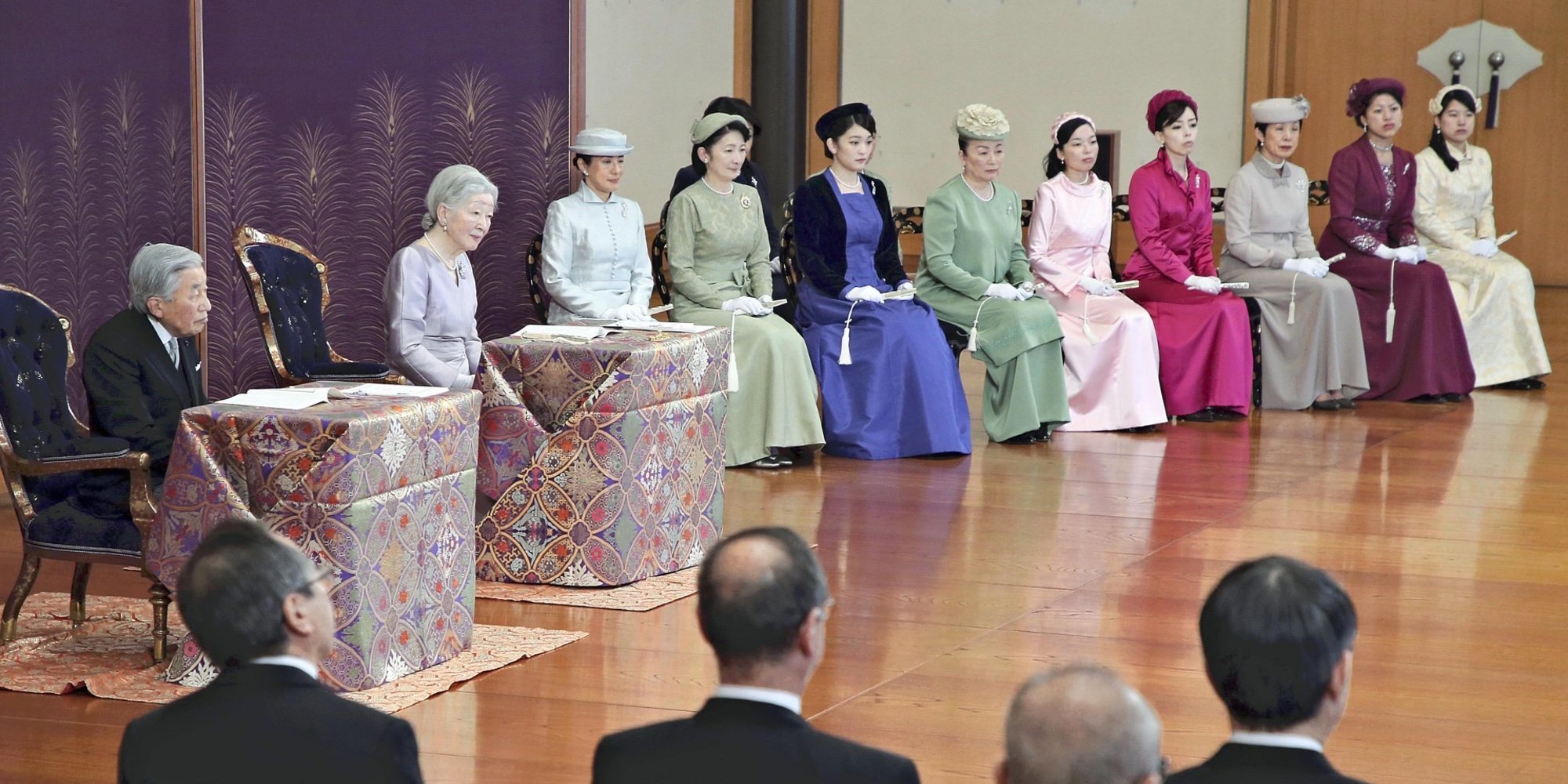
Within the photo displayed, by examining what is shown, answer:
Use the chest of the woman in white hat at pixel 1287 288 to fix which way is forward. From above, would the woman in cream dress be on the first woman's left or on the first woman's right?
on the first woman's left

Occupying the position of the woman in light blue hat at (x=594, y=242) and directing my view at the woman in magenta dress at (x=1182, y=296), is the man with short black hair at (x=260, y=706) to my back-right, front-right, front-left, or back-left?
back-right

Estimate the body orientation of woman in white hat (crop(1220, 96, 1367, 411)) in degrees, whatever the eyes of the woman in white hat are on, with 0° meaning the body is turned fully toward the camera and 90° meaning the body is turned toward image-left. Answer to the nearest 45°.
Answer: approximately 315°

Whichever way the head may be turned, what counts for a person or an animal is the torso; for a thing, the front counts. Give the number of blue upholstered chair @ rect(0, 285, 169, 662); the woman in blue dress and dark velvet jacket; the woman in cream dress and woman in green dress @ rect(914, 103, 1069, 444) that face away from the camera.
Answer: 0

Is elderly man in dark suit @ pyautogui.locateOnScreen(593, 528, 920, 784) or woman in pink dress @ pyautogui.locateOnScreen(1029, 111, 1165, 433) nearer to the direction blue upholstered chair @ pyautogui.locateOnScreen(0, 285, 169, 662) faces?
the elderly man in dark suit

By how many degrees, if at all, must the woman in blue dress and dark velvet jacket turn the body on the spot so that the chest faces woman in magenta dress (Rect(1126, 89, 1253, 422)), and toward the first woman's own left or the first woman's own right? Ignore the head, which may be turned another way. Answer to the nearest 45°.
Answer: approximately 90° to the first woman's own left

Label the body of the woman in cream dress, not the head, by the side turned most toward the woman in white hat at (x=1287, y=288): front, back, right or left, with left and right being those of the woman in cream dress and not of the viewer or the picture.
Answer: right

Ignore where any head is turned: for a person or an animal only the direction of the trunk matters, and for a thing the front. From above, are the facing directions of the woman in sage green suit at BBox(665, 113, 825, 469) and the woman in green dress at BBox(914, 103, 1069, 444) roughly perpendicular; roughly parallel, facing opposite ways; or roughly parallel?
roughly parallel

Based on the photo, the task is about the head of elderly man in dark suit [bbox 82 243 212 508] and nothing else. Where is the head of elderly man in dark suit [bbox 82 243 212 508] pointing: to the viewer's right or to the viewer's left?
to the viewer's right

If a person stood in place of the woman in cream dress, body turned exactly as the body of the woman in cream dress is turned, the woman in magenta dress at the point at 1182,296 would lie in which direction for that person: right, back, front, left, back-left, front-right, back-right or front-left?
right

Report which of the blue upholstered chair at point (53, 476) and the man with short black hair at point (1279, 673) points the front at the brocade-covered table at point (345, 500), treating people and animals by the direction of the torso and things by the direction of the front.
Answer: the blue upholstered chair

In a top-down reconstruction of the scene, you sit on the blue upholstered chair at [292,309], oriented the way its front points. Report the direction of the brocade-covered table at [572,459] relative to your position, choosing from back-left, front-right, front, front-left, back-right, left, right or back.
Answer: front

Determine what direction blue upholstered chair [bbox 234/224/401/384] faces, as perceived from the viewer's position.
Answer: facing the viewer and to the right of the viewer

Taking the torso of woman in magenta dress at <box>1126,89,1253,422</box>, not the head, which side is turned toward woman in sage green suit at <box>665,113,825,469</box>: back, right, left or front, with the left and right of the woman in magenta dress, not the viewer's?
right

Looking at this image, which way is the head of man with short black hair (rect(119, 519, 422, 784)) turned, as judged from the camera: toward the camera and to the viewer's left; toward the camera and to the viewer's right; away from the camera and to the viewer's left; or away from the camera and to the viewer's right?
away from the camera and to the viewer's right

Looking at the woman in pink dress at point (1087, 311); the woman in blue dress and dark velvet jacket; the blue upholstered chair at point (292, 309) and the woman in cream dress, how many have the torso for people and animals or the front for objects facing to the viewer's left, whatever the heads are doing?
0

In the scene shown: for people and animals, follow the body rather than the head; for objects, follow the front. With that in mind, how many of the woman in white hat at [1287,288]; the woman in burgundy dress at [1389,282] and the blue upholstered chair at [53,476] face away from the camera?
0

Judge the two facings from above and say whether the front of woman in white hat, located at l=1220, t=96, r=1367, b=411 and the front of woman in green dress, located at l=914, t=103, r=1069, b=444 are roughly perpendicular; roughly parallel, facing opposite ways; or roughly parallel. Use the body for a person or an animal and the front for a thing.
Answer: roughly parallel
